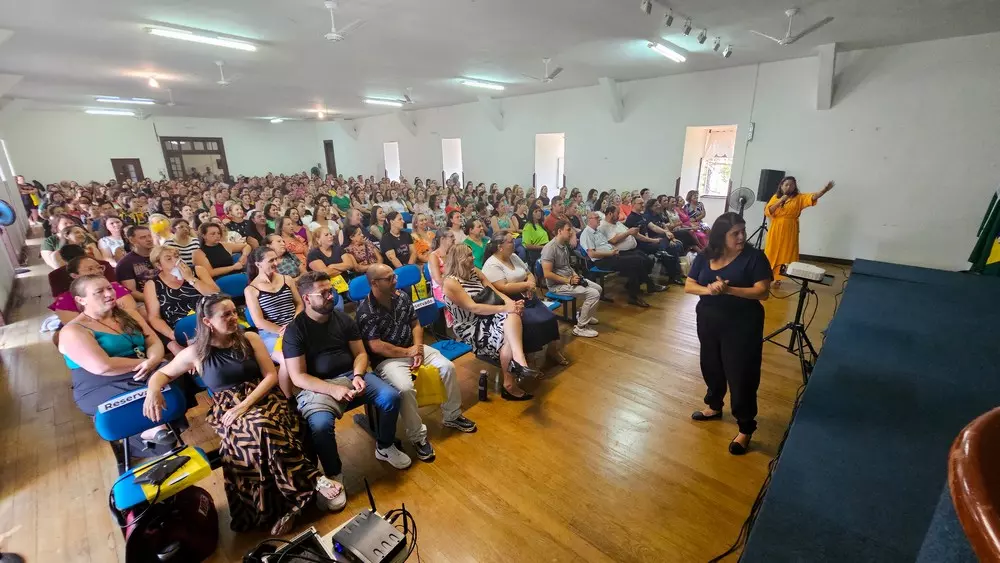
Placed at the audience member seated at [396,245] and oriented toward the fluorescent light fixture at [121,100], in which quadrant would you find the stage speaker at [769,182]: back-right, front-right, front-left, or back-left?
back-right

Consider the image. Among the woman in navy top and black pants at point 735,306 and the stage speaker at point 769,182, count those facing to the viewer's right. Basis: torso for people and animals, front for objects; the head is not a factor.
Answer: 0

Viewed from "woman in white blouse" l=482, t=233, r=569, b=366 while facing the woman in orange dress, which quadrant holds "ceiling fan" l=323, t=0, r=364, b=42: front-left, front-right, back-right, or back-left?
back-left

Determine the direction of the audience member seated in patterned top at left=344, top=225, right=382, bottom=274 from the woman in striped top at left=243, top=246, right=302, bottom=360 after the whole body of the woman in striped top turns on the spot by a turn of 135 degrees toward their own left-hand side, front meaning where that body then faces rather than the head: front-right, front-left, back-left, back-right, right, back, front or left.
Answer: front-right

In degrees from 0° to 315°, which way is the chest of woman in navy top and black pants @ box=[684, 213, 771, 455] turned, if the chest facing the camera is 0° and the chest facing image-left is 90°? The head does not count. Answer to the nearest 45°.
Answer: approximately 45°

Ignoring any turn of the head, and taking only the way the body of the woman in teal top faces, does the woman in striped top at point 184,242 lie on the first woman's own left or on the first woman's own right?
on the first woman's own left
